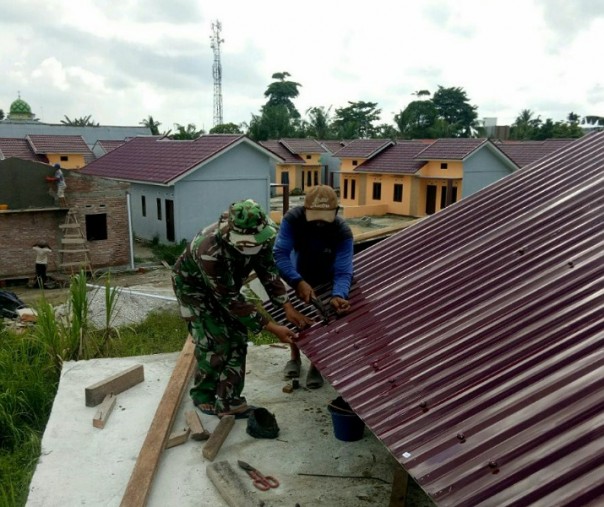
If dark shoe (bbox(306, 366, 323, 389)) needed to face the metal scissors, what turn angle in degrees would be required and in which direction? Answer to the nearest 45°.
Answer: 0° — it already faces it

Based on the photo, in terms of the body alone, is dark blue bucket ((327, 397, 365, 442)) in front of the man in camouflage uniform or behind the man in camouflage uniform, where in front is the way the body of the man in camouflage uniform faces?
in front

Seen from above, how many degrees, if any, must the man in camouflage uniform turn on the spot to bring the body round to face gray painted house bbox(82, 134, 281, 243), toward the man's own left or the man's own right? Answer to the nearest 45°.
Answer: approximately 135° to the man's own left

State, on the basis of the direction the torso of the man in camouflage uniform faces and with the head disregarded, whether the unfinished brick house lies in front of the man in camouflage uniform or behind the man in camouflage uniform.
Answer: behind

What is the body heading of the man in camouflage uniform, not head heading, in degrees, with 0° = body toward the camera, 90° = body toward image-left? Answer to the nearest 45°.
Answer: approximately 315°

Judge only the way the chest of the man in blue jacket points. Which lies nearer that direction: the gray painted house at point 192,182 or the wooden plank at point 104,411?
the wooden plank

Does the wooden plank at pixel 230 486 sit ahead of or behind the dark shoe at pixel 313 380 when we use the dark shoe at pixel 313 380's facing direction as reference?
ahead
